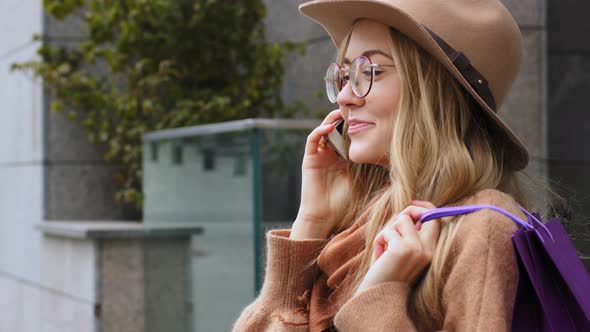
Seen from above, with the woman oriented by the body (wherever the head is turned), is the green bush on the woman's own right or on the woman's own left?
on the woman's own right

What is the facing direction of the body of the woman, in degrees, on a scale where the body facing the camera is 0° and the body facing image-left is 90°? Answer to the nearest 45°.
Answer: approximately 45°
